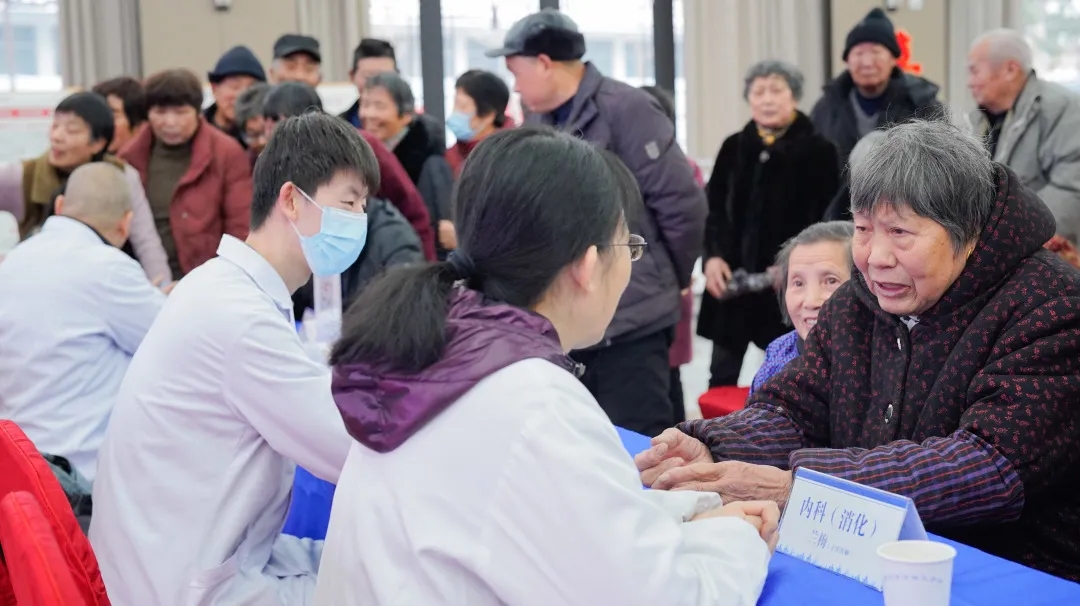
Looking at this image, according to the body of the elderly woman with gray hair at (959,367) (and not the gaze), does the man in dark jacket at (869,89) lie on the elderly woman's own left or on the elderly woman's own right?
on the elderly woman's own right

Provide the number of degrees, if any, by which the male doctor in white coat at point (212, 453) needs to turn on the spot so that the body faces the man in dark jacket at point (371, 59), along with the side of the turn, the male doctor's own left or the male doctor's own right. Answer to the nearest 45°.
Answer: approximately 90° to the male doctor's own left

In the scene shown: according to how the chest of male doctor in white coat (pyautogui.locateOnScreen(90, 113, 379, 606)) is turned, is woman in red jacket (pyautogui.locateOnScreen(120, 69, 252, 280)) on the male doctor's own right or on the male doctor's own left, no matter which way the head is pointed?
on the male doctor's own left

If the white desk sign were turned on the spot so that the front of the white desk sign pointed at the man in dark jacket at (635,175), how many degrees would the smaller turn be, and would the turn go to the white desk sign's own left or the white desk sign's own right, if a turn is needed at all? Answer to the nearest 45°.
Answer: approximately 135° to the white desk sign's own right

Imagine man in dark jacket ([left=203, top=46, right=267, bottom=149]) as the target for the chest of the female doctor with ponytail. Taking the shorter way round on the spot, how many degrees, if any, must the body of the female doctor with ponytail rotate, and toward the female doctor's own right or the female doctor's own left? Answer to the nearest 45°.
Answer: approximately 45° to the female doctor's own left

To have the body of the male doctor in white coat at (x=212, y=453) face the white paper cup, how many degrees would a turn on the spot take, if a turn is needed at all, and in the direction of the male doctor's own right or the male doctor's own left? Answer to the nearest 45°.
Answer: approximately 45° to the male doctor's own right
